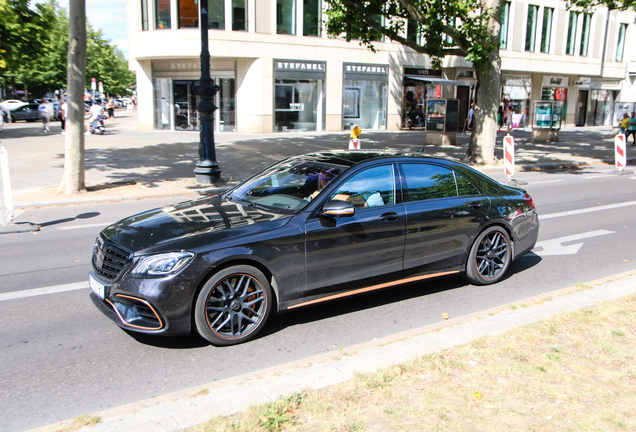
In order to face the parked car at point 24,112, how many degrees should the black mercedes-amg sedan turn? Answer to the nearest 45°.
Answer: approximately 90° to its right

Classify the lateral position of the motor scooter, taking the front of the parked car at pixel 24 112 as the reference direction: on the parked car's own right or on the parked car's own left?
on the parked car's own left

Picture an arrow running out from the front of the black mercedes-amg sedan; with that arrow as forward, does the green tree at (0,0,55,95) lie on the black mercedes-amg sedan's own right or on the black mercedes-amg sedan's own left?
on the black mercedes-amg sedan's own right

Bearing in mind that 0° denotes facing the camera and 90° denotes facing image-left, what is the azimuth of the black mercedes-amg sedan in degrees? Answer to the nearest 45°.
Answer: approximately 45°

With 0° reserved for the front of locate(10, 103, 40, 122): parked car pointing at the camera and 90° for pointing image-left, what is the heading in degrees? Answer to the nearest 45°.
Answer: approximately 90°

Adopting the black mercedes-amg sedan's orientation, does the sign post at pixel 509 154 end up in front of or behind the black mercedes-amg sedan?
behind
